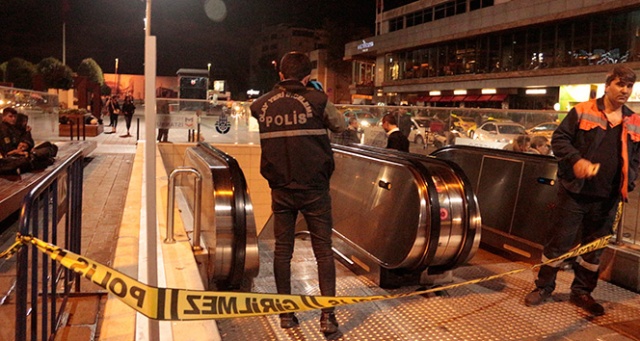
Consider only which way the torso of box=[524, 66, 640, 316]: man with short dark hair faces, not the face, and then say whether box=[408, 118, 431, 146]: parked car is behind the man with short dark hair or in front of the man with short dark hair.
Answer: behind

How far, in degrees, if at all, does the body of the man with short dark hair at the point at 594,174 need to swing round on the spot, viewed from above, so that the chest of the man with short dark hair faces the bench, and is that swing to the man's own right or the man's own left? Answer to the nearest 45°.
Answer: approximately 90° to the man's own right

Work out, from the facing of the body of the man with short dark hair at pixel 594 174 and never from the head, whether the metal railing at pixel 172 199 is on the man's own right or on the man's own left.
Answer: on the man's own right

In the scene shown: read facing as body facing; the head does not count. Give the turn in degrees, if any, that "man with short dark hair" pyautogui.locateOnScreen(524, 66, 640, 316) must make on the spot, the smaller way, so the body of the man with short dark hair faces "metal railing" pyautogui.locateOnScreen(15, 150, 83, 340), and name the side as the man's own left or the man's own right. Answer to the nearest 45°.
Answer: approximately 45° to the man's own right

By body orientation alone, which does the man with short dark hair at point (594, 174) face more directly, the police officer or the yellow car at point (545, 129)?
the police officer

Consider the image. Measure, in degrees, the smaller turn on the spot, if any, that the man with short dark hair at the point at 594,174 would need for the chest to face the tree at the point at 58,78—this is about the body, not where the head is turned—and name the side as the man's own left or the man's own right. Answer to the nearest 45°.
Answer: approximately 135° to the man's own right

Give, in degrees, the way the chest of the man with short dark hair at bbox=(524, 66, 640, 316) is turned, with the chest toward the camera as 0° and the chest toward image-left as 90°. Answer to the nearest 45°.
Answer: approximately 0°

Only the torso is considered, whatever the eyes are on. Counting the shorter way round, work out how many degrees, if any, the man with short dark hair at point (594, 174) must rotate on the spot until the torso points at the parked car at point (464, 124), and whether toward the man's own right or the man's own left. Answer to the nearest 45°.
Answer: approximately 180°

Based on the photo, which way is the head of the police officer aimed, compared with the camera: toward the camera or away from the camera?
away from the camera
